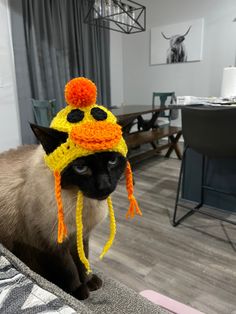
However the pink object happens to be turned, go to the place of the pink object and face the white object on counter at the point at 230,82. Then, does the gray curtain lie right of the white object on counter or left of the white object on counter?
left

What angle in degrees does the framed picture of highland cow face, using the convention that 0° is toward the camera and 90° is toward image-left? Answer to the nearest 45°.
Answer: approximately 45°

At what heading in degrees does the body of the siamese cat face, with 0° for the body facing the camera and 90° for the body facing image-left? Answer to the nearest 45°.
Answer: approximately 315°

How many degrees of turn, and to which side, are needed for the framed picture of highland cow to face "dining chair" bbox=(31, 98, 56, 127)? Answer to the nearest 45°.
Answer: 0° — it already faces it

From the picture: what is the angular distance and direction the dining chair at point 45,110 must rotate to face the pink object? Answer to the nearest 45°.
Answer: approximately 135° to its right

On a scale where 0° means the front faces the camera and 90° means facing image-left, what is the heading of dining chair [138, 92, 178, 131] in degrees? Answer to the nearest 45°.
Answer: approximately 45°

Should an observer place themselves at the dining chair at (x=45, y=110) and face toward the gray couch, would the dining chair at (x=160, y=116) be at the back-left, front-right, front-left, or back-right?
back-left

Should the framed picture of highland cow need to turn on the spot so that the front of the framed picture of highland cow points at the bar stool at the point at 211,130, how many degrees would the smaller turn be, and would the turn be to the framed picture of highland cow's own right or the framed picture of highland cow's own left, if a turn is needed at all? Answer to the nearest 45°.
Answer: approximately 45° to the framed picture of highland cow's own left

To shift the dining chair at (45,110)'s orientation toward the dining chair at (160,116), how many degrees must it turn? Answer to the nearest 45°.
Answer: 0° — it already faces it

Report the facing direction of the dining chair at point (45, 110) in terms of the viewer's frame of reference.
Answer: facing away from the viewer and to the right of the viewer
